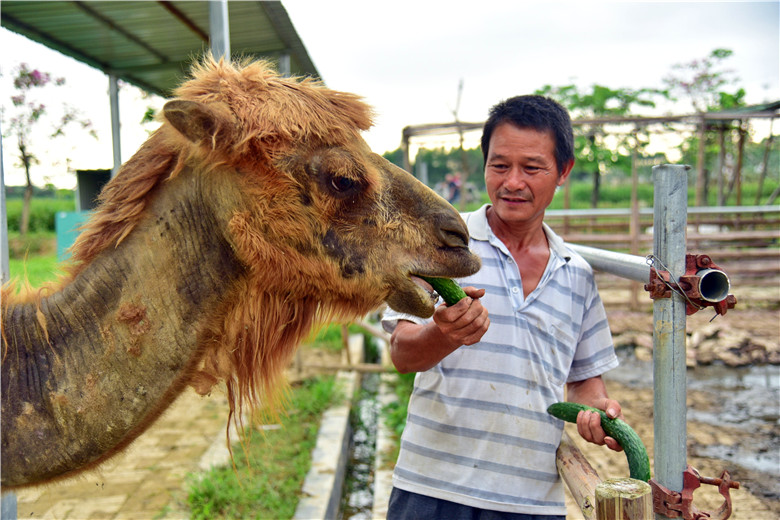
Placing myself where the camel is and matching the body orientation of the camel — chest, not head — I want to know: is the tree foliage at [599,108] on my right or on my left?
on my left

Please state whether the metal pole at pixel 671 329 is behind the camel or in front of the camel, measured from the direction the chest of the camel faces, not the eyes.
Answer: in front

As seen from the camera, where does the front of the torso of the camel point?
to the viewer's right

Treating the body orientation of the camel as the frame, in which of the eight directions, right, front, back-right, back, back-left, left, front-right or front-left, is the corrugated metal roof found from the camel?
left

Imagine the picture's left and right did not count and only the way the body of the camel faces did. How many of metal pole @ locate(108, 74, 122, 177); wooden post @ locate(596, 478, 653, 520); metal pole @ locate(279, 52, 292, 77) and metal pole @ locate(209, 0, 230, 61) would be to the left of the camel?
3

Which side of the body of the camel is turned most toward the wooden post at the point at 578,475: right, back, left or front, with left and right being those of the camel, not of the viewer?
front

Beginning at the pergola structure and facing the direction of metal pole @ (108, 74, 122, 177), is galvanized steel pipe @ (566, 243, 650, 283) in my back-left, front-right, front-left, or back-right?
front-left

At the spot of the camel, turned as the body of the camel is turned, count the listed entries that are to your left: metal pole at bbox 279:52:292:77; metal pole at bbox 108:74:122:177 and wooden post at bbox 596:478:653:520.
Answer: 2

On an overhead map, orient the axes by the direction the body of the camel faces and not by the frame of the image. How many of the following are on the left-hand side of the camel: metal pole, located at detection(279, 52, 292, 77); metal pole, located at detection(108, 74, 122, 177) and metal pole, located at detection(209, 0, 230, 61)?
3

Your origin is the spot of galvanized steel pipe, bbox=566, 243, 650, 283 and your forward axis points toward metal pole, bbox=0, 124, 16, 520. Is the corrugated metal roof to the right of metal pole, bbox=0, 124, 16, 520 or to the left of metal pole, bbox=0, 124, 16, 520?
right

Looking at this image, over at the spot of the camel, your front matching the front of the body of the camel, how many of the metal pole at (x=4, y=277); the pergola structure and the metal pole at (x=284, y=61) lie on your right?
0

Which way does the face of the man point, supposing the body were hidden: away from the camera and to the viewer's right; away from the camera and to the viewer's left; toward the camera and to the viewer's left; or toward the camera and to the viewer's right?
toward the camera and to the viewer's left

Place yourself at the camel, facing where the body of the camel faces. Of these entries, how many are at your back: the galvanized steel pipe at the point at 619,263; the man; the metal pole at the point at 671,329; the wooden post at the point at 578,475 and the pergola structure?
0

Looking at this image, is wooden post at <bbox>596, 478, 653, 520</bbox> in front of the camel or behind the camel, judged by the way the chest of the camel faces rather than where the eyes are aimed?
in front

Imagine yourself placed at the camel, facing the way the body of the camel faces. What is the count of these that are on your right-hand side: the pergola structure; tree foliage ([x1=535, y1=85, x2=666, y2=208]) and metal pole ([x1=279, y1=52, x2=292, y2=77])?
0

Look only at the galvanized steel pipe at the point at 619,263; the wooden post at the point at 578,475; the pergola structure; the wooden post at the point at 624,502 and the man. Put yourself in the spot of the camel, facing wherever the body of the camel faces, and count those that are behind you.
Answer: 0
